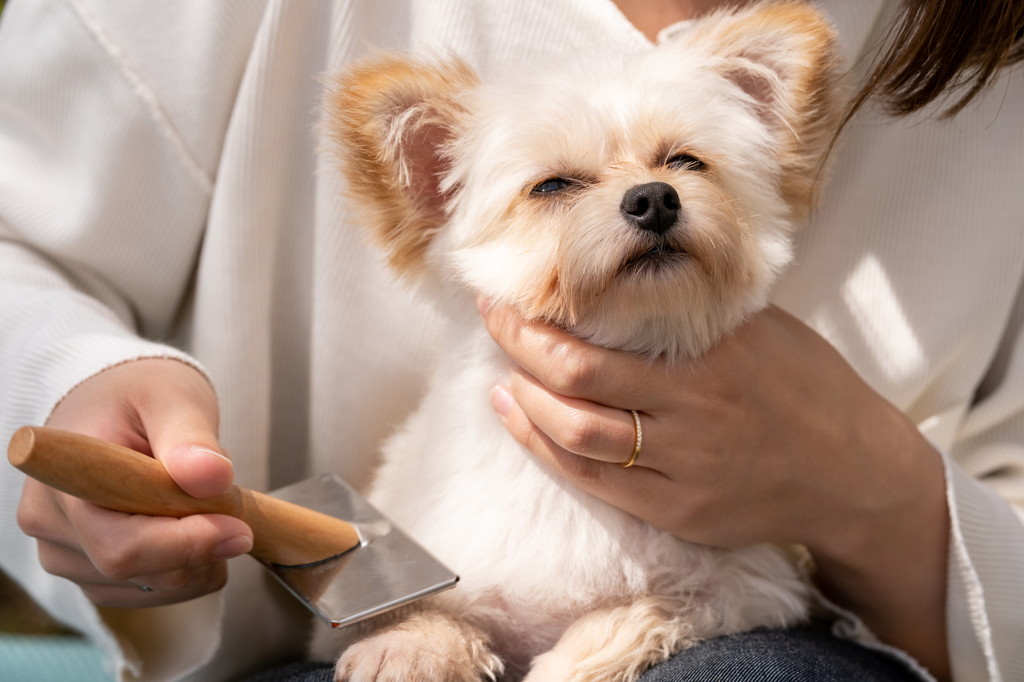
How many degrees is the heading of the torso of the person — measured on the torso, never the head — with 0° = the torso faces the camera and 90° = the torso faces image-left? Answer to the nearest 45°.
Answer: approximately 0°

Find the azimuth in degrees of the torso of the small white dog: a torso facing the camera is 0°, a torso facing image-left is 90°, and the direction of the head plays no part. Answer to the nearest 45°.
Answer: approximately 0°
